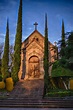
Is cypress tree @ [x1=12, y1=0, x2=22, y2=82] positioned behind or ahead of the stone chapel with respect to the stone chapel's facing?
ahead

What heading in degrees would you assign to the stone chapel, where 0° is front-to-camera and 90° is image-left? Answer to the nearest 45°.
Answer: approximately 0°
